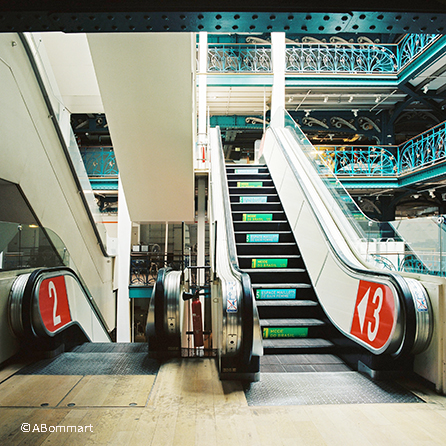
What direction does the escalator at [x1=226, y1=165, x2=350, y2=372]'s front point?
toward the camera

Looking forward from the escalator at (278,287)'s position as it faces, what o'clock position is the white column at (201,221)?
The white column is roughly at 5 o'clock from the escalator.

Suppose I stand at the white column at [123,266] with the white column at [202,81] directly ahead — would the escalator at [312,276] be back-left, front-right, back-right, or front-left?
front-right

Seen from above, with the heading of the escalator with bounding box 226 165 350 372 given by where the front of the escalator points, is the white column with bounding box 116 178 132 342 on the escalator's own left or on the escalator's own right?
on the escalator's own right

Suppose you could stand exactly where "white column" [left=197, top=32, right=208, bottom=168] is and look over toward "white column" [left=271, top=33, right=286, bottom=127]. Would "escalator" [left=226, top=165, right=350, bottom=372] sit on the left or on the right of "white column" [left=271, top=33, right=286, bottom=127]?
right

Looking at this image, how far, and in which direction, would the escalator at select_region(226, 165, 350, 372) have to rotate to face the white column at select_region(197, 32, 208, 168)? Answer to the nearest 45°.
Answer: approximately 135° to its right
